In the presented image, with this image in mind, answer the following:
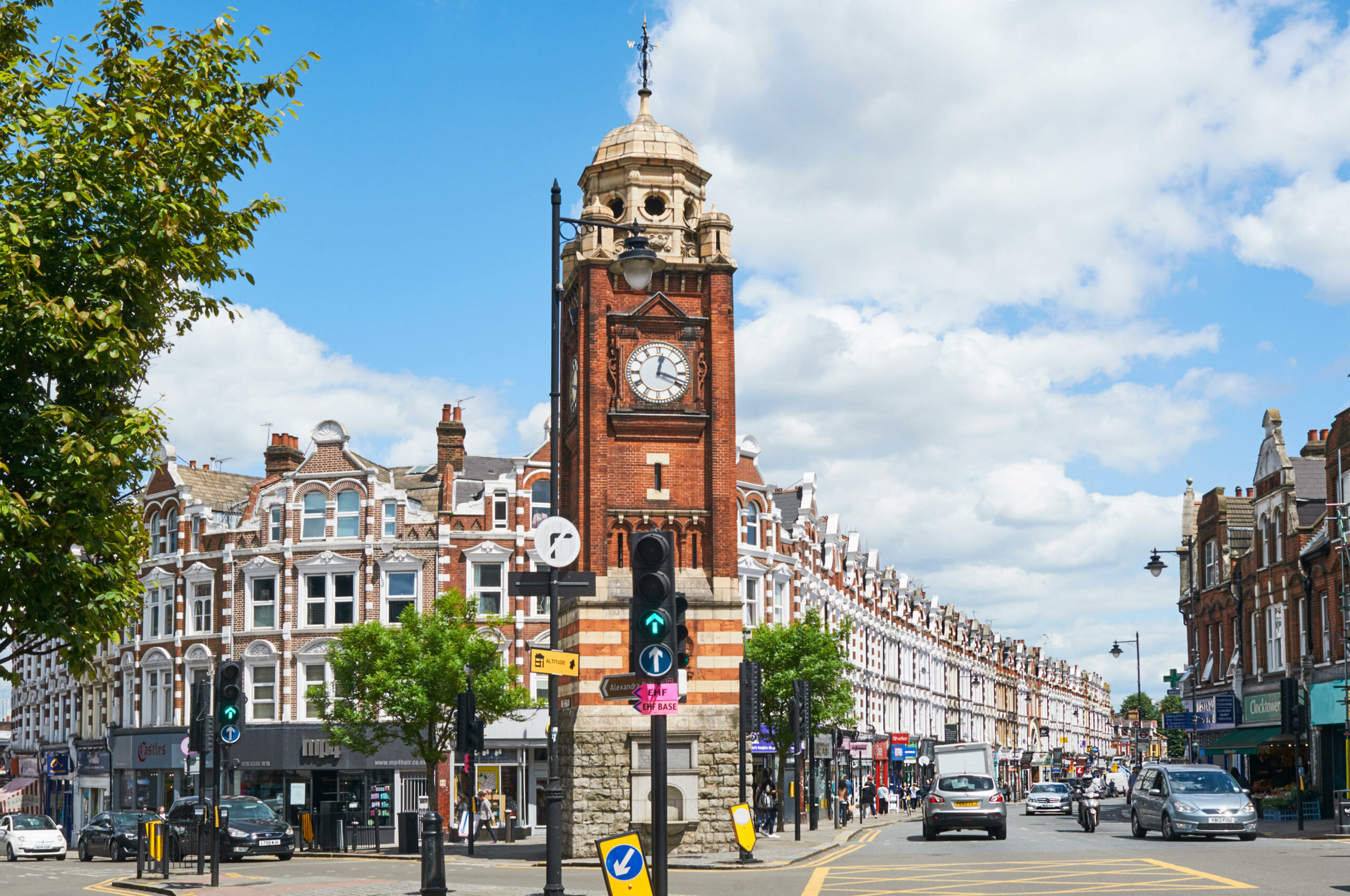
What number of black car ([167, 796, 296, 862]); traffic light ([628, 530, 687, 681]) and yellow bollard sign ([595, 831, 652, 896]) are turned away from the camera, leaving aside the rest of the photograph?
0

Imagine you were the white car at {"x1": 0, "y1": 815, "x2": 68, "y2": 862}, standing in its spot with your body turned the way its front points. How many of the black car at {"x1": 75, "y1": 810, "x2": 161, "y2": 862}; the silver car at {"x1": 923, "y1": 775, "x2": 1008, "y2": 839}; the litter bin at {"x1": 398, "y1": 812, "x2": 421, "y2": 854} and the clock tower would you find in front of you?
4

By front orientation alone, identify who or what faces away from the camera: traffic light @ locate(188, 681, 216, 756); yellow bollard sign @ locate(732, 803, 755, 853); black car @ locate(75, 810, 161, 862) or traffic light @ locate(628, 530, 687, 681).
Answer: traffic light @ locate(188, 681, 216, 756)

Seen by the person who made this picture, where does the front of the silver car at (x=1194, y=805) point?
facing the viewer and to the right of the viewer

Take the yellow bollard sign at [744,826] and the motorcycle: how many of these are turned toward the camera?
2

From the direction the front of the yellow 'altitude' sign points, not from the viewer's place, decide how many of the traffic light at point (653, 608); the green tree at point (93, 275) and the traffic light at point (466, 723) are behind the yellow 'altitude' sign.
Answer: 1

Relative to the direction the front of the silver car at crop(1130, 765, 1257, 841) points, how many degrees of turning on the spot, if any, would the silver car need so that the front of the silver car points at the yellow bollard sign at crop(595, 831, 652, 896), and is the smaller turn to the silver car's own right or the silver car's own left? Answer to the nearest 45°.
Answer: approximately 45° to the silver car's own right

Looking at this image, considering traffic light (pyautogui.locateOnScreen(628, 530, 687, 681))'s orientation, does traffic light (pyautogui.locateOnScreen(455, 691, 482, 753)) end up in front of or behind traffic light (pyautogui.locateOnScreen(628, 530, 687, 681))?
behind

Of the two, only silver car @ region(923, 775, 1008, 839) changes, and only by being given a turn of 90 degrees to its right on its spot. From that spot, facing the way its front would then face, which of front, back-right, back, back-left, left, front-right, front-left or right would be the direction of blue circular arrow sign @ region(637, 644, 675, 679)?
right

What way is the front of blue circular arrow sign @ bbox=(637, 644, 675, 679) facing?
toward the camera

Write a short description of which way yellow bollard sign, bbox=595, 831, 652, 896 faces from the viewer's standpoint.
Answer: facing the viewer

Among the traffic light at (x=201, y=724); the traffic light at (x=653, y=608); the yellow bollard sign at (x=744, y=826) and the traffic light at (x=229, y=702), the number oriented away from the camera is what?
1

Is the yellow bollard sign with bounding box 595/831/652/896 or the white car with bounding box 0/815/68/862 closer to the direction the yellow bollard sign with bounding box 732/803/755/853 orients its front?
the yellow bollard sign

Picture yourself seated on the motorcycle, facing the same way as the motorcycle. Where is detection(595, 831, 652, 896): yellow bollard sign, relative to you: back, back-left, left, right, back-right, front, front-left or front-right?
front
